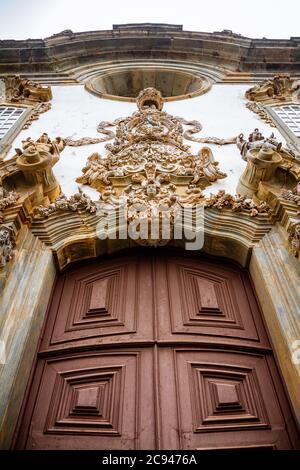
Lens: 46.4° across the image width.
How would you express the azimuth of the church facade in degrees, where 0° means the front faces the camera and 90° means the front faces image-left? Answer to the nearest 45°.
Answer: approximately 0°

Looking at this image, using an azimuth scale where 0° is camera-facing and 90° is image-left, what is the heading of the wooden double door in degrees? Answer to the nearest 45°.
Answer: approximately 0°
